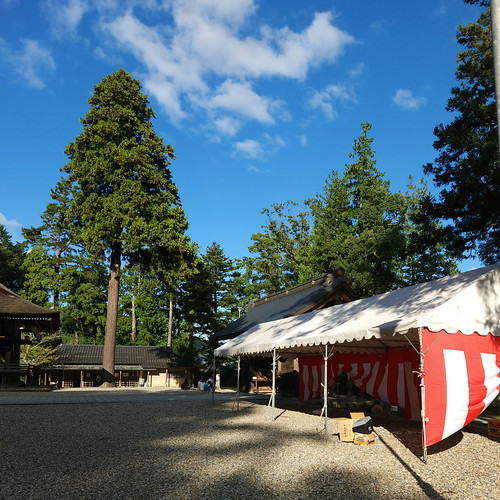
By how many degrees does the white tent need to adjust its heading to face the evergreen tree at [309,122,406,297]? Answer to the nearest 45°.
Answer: approximately 135° to its right

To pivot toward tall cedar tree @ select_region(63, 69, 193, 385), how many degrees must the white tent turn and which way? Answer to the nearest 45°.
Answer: approximately 90° to its right

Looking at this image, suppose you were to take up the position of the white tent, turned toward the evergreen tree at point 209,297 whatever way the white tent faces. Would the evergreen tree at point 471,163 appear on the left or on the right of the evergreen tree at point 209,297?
right

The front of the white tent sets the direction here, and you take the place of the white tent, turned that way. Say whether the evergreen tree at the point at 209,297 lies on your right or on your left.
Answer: on your right

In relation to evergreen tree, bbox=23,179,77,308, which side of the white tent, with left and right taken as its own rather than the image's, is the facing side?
right

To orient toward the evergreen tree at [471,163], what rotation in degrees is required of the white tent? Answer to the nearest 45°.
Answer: approximately 135° to its right

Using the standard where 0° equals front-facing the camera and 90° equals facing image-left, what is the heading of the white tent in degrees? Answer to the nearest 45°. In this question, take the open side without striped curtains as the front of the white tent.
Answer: approximately 45°
